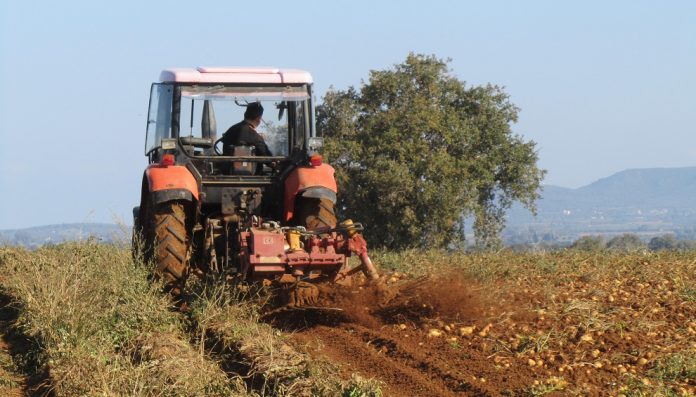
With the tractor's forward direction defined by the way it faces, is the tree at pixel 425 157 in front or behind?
in front

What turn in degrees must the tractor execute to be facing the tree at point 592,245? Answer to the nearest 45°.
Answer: approximately 45° to its right

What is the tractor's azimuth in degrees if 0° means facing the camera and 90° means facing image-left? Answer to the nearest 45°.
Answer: approximately 180°
